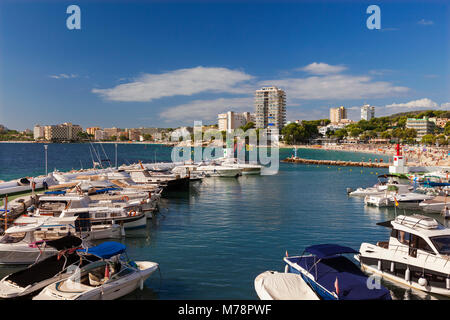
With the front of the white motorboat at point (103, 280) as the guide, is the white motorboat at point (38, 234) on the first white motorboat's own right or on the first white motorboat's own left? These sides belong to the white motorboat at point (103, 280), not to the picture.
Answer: on the first white motorboat's own left

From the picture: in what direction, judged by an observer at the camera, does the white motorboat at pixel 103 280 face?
facing away from the viewer and to the right of the viewer

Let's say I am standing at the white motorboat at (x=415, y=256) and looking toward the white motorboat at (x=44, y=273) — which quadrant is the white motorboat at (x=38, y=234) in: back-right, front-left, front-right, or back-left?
front-right
